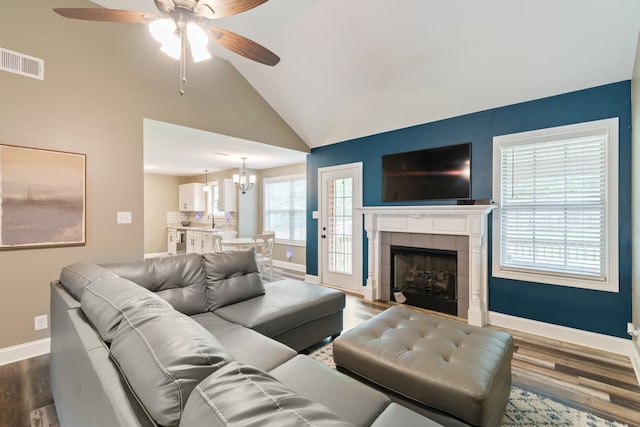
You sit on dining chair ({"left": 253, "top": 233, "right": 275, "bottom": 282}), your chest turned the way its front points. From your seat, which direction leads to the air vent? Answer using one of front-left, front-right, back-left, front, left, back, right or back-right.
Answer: left

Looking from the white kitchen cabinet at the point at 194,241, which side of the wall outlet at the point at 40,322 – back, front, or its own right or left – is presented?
left

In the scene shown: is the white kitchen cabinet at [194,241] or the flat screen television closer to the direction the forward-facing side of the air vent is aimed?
the flat screen television

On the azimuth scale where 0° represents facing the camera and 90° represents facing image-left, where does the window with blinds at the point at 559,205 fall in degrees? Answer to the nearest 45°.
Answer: approximately 45°

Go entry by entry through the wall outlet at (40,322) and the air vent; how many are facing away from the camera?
0

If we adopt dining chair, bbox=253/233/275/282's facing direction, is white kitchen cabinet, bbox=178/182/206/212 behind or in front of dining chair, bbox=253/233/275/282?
in front

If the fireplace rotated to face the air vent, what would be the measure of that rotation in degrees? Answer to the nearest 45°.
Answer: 0° — it already faces it

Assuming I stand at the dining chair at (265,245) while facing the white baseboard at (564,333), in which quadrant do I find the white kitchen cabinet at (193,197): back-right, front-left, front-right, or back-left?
back-left

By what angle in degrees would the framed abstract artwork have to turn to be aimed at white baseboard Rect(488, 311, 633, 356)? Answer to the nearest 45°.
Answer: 0° — it already faces it

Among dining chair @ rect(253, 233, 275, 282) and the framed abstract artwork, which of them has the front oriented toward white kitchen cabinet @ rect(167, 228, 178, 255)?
the dining chair

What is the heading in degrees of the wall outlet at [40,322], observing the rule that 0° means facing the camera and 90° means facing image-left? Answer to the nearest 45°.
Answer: approximately 315°

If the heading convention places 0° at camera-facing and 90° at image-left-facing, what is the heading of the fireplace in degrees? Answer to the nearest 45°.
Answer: approximately 45°

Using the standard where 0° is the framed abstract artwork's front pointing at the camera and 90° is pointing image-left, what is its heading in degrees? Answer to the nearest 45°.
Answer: approximately 315°

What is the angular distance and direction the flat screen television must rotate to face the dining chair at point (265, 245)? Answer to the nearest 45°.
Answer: approximately 45° to its right
